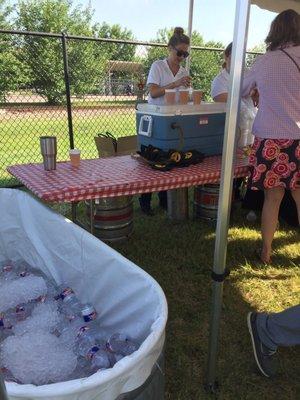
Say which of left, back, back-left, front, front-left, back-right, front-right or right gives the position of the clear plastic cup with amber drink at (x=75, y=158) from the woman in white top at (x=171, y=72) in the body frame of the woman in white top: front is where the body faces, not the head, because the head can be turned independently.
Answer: right

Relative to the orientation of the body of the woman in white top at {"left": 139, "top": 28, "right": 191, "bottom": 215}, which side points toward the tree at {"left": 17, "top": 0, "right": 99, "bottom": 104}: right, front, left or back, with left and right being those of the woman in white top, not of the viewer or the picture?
back

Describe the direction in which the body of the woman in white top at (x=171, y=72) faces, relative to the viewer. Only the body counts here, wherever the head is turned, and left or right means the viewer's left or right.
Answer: facing the viewer and to the right of the viewer

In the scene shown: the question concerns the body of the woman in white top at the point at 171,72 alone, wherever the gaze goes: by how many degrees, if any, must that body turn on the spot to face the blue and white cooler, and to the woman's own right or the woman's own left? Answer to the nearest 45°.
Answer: approximately 45° to the woman's own right

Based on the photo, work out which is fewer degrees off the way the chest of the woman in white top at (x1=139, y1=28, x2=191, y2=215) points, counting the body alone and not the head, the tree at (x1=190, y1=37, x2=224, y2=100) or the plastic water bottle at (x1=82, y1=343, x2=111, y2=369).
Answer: the plastic water bottle

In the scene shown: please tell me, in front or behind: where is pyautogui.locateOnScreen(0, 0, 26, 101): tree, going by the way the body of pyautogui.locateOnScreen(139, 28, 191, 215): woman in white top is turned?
behind

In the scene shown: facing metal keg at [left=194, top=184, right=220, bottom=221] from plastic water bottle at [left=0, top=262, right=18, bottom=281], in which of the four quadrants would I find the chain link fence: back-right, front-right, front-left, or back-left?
front-left

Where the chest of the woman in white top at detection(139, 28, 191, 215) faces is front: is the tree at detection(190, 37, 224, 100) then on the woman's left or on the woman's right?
on the woman's left

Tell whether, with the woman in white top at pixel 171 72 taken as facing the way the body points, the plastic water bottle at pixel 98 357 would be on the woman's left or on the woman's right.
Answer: on the woman's right

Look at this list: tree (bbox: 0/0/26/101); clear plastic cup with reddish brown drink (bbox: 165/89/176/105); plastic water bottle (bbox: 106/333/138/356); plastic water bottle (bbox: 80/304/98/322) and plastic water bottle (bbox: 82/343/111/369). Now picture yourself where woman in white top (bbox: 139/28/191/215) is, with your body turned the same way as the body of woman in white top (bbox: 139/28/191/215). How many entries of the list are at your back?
1

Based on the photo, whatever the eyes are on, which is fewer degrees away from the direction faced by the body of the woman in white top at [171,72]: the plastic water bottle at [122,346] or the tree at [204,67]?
the plastic water bottle

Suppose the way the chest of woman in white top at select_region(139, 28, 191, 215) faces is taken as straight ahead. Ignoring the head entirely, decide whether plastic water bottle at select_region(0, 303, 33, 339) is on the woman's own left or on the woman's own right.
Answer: on the woman's own right

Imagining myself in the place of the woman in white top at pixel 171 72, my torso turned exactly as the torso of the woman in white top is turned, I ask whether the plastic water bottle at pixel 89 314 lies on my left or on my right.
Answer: on my right

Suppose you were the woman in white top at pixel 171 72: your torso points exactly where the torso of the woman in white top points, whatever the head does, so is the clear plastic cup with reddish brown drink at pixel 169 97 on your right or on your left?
on your right

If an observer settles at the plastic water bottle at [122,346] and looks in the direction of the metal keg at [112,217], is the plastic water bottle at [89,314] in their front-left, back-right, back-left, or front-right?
front-left
